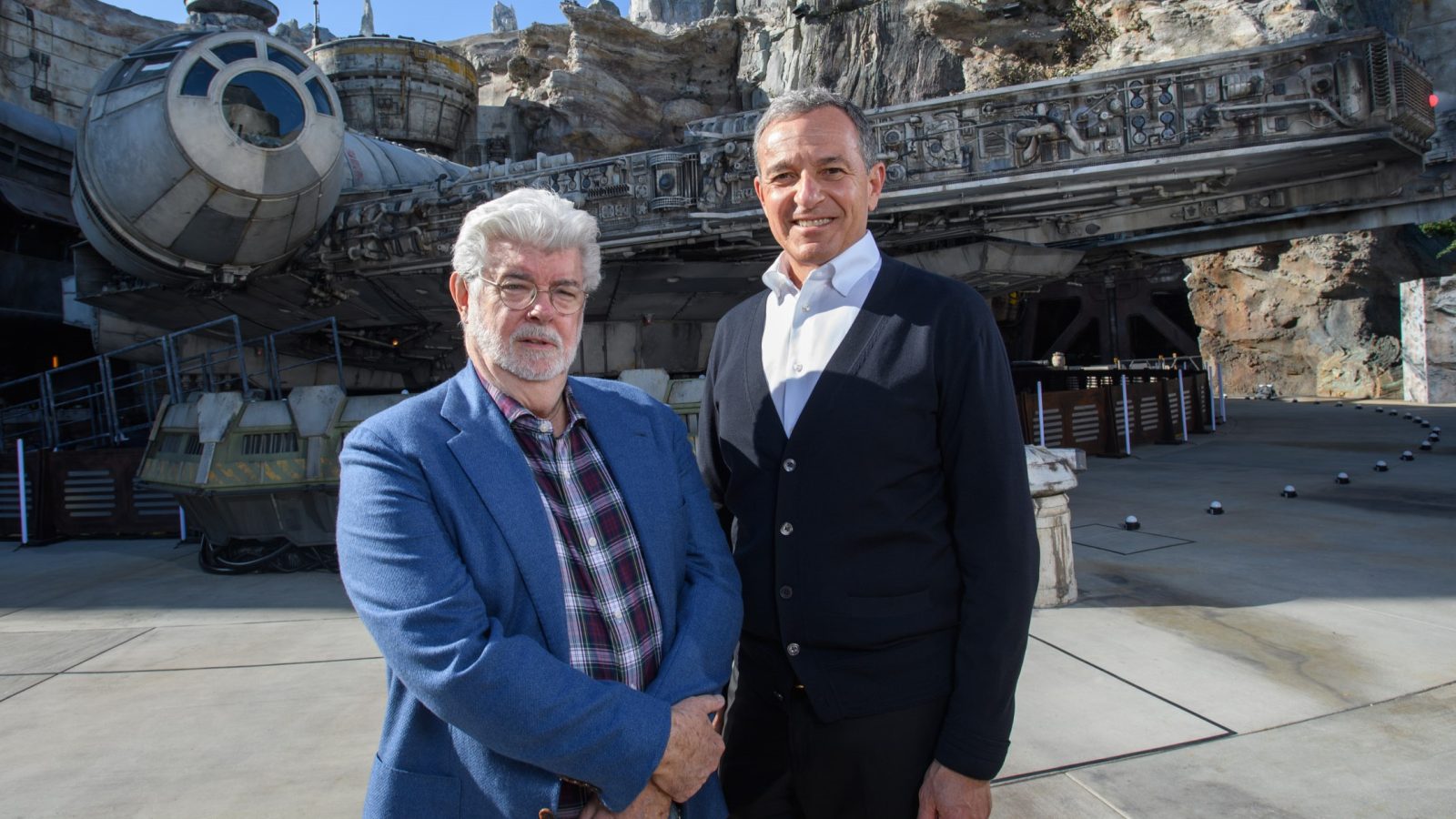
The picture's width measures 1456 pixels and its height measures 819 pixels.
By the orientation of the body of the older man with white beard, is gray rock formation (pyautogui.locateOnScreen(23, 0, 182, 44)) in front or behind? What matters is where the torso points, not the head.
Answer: behind

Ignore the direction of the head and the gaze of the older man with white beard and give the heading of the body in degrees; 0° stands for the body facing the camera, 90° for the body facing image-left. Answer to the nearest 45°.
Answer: approximately 315°

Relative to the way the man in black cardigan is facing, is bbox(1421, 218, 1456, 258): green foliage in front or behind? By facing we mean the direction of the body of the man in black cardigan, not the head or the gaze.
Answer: behind

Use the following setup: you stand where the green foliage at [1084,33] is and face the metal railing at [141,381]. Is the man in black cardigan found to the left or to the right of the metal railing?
left

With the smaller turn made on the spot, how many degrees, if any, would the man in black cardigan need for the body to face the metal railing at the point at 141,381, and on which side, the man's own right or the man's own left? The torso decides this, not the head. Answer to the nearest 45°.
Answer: approximately 90° to the man's own right

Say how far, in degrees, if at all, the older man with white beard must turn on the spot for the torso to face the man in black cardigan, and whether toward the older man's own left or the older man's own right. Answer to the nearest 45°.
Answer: approximately 45° to the older man's own left

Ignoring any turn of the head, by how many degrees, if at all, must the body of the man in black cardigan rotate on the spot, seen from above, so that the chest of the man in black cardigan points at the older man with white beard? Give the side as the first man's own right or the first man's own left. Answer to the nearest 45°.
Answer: approximately 45° to the first man's own right

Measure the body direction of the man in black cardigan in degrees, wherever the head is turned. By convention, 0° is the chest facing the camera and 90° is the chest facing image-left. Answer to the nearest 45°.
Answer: approximately 45°

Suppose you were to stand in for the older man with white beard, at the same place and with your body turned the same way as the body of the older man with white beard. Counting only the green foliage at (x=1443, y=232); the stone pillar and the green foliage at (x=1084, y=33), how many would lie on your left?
3
